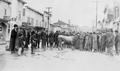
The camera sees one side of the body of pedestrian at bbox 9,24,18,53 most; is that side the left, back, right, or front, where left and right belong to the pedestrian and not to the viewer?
right

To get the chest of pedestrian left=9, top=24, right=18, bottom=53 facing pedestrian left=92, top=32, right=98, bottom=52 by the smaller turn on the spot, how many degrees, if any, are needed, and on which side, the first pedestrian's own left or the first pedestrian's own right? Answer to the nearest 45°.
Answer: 0° — they already face them

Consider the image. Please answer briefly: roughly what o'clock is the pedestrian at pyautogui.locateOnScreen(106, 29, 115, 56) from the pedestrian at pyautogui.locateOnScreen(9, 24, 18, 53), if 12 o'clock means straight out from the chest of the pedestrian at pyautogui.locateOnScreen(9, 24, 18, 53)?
the pedestrian at pyautogui.locateOnScreen(106, 29, 115, 56) is roughly at 12 o'clock from the pedestrian at pyautogui.locateOnScreen(9, 24, 18, 53).

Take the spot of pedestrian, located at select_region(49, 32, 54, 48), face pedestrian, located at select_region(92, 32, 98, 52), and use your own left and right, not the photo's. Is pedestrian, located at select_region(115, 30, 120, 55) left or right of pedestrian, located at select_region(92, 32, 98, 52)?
right

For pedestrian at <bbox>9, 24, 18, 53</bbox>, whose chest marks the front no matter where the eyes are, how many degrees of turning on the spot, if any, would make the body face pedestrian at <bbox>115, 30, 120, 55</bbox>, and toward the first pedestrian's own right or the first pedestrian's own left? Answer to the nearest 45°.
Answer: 0° — they already face them
